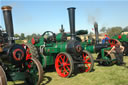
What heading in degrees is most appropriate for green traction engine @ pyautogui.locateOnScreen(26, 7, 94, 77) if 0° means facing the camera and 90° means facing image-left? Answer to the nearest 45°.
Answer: approximately 315°

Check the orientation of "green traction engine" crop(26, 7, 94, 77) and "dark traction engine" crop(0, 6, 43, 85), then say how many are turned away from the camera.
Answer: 0

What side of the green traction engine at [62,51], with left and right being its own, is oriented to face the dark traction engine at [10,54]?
right
